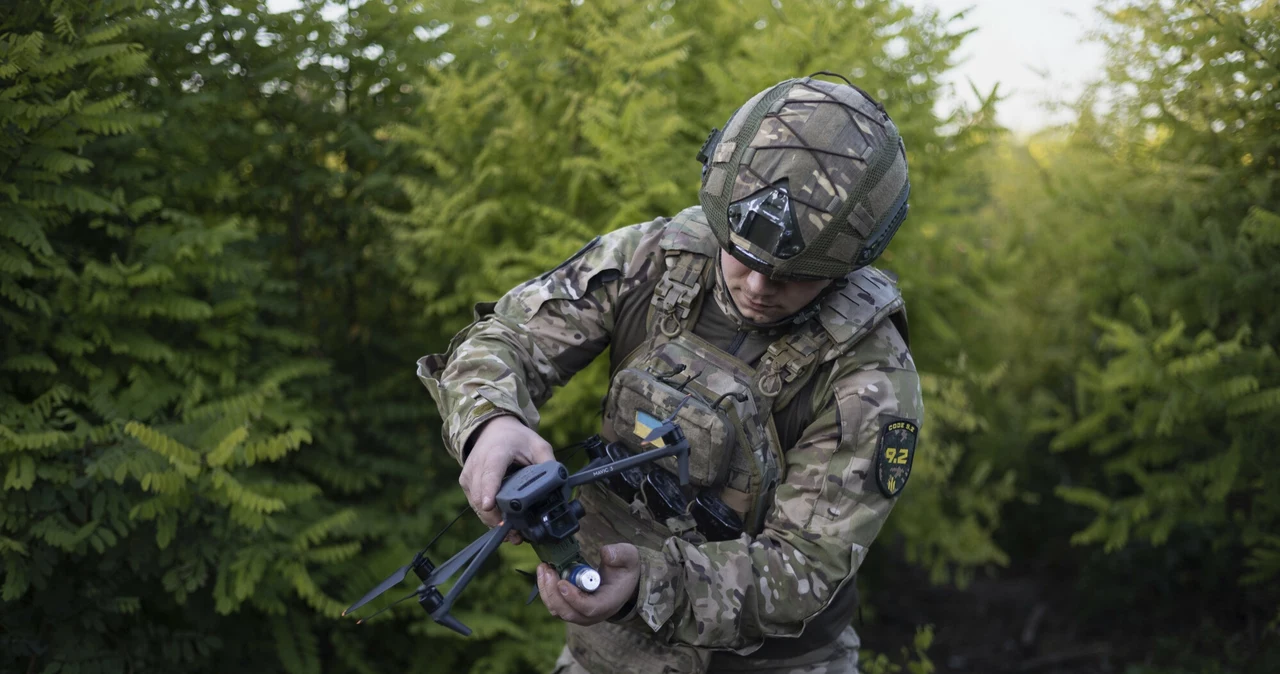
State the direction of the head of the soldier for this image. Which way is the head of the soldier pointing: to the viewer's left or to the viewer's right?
to the viewer's left

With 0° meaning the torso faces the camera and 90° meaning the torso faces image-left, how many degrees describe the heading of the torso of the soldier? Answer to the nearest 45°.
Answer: approximately 45°
